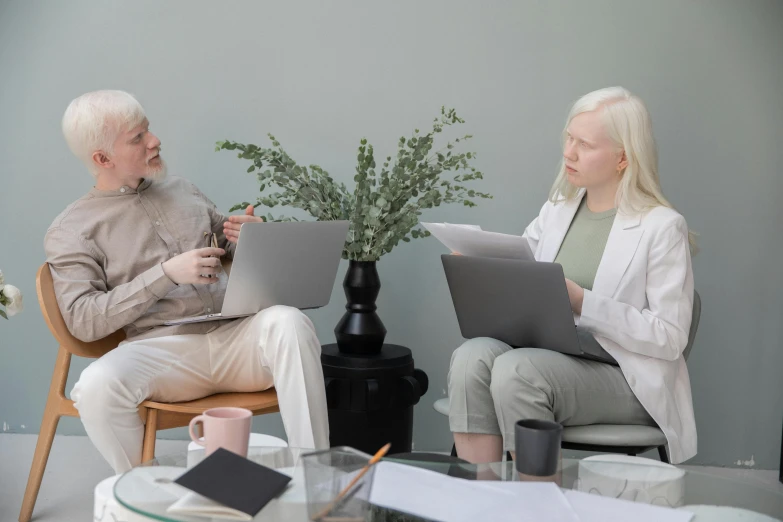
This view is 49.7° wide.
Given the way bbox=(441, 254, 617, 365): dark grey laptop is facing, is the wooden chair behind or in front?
behind

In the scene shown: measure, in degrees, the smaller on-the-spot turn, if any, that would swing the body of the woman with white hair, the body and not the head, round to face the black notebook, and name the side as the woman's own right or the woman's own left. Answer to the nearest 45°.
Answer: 0° — they already face it

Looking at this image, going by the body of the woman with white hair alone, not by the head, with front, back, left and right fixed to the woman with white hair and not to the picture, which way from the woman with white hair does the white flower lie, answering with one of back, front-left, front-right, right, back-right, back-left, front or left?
front-right

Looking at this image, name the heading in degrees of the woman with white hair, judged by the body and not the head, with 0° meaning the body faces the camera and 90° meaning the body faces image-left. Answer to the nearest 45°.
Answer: approximately 45°

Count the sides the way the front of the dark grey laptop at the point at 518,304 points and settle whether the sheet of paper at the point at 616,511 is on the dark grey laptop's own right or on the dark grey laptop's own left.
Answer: on the dark grey laptop's own right

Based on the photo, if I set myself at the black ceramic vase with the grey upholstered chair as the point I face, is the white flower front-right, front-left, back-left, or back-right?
back-right

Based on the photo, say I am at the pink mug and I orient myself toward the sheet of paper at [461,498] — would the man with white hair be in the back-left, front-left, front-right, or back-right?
back-left

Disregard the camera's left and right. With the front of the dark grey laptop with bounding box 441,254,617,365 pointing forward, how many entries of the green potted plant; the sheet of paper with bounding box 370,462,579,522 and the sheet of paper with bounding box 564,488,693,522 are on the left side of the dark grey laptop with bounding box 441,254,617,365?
1

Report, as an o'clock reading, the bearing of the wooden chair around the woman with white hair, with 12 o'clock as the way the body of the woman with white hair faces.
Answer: The wooden chair is roughly at 1 o'clock from the woman with white hair.

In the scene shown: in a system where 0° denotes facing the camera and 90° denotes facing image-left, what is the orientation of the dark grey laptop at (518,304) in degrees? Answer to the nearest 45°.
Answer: approximately 225°

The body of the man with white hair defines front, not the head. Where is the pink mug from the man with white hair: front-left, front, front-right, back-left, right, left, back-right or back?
front-right

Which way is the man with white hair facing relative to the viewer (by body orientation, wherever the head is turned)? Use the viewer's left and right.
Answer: facing the viewer and to the right of the viewer

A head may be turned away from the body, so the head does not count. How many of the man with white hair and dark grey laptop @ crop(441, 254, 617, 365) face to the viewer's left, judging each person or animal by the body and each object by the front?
0

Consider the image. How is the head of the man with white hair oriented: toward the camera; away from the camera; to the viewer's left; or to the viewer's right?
to the viewer's right

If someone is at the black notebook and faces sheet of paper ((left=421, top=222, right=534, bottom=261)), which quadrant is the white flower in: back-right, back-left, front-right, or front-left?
front-left

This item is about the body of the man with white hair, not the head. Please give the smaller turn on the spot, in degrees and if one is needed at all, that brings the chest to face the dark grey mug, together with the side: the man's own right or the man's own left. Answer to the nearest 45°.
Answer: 0° — they already face it
